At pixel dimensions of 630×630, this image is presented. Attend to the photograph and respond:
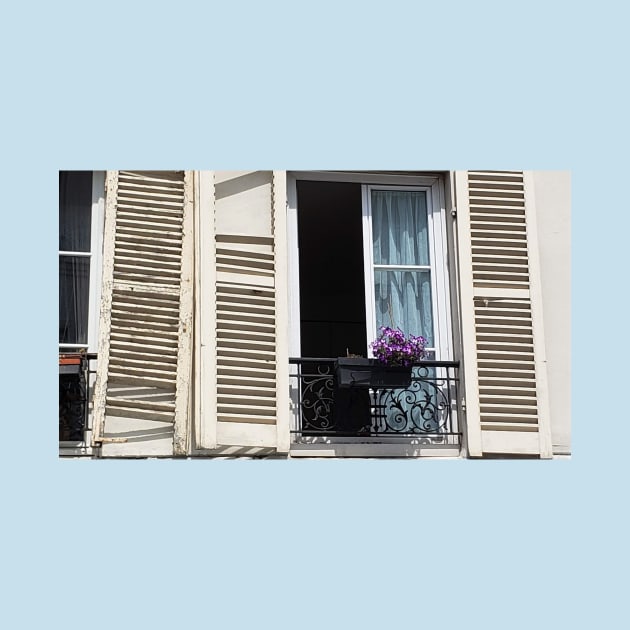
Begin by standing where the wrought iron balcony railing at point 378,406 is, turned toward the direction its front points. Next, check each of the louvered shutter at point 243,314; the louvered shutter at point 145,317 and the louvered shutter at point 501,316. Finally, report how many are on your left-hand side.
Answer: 1

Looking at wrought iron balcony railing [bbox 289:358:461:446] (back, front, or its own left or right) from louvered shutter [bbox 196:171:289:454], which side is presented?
right

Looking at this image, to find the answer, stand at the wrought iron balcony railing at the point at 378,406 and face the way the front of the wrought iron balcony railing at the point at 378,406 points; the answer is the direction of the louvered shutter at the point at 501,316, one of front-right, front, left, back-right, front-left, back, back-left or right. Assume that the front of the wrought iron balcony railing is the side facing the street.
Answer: left

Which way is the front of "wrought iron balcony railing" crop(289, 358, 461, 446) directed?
toward the camera
